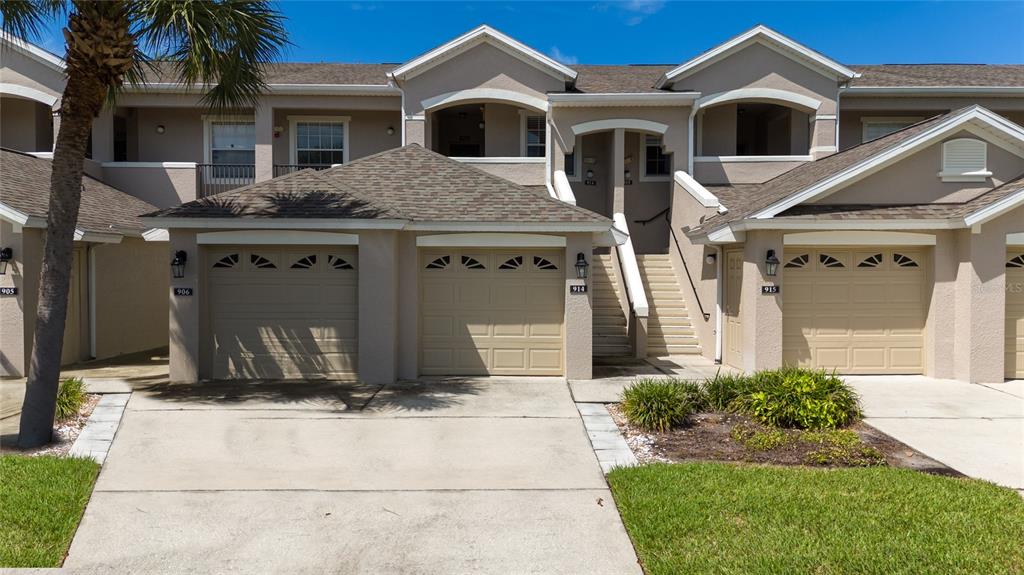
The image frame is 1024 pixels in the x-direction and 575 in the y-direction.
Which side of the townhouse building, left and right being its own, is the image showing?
front

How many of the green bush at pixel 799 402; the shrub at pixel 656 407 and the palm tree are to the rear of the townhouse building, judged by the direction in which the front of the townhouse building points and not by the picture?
0

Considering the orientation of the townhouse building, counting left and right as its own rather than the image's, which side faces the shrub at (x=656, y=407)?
front

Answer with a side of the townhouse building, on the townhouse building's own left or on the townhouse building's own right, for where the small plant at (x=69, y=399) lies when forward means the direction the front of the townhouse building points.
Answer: on the townhouse building's own right

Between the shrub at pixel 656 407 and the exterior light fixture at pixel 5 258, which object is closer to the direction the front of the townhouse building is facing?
the shrub

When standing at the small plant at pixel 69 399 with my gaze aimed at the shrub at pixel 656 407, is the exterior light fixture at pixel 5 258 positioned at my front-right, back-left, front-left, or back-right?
back-left

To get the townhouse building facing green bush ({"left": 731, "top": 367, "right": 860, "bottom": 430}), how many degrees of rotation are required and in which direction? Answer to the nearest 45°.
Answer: approximately 45° to its left

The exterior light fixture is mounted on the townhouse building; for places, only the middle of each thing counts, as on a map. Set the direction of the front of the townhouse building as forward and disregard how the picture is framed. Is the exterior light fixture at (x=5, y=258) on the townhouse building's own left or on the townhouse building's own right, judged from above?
on the townhouse building's own right

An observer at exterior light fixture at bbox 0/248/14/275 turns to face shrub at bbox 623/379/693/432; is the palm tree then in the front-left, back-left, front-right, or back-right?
front-right

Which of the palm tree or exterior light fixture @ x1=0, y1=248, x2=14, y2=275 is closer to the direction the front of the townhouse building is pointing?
the palm tree
